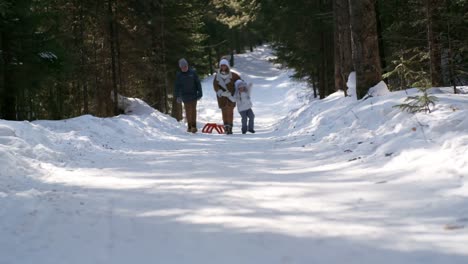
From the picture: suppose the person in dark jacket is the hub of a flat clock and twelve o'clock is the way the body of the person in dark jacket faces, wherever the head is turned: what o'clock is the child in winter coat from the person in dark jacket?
The child in winter coat is roughly at 9 o'clock from the person in dark jacket.

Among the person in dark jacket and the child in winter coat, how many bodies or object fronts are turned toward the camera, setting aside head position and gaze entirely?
2

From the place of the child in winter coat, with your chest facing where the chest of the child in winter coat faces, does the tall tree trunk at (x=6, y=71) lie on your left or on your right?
on your right

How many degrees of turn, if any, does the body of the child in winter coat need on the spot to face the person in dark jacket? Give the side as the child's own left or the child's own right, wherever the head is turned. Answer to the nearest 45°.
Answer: approximately 90° to the child's own right

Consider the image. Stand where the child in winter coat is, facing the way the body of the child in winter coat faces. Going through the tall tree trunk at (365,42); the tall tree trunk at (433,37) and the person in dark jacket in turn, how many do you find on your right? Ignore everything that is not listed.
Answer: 1

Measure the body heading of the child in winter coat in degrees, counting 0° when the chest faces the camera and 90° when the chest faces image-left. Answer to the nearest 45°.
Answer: approximately 0°
